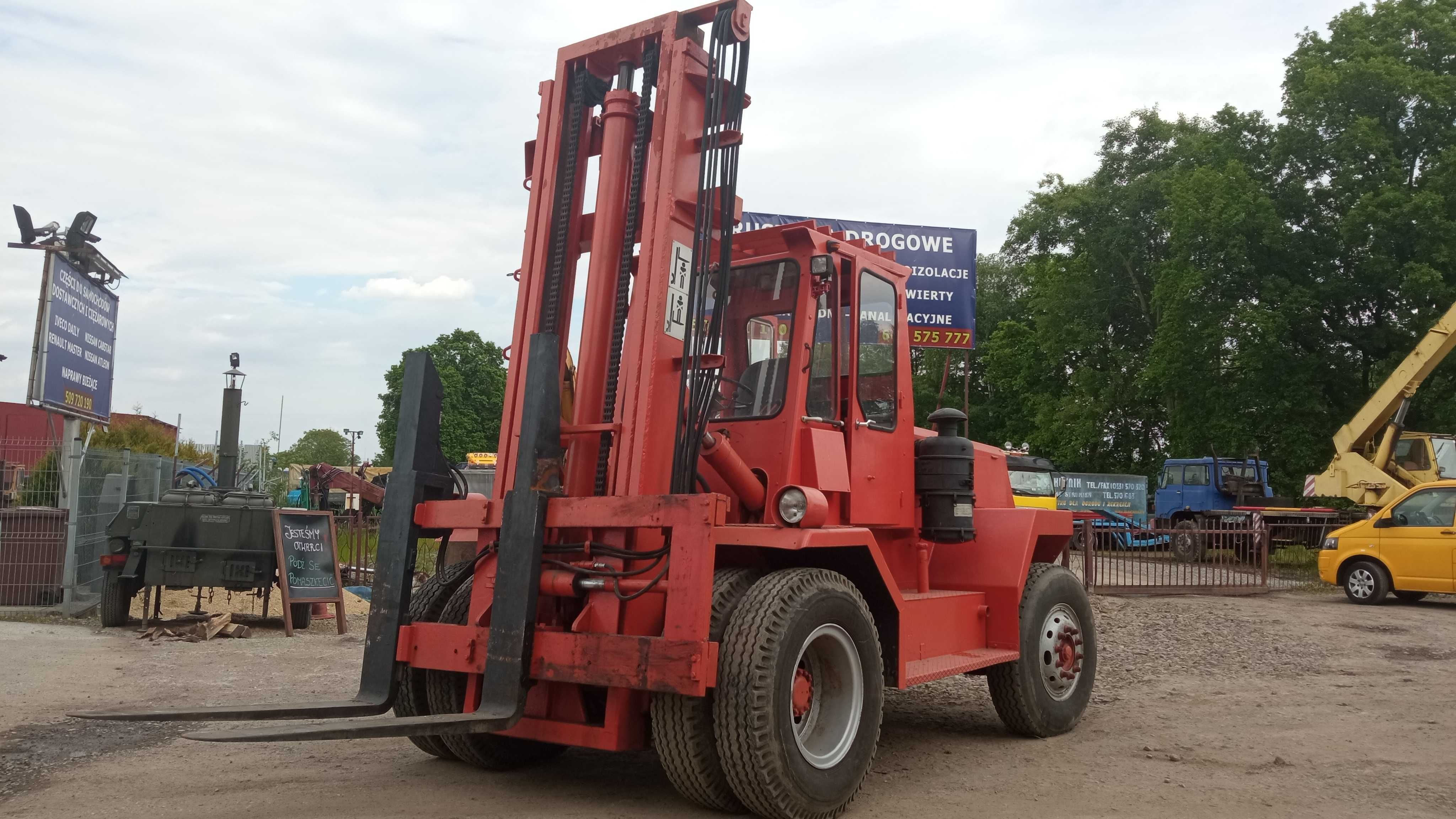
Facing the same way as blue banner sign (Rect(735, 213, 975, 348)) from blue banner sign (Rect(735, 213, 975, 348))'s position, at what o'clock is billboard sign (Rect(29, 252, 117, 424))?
The billboard sign is roughly at 3 o'clock from the blue banner sign.

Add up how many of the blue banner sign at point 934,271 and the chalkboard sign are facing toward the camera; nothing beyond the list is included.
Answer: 2

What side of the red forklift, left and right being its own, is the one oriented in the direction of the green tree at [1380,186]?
back

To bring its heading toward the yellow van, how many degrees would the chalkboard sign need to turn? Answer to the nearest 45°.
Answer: approximately 90° to its left

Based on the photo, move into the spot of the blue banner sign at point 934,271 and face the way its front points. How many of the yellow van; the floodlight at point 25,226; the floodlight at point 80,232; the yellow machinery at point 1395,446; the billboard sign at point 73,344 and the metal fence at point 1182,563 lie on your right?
3

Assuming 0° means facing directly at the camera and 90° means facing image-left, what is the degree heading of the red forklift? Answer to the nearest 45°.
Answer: approximately 45°

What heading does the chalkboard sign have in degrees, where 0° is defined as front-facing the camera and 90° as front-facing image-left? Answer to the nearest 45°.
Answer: approximately 0°

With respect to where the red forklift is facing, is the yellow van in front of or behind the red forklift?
behind

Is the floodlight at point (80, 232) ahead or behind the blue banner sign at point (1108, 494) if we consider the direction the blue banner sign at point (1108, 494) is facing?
ahead

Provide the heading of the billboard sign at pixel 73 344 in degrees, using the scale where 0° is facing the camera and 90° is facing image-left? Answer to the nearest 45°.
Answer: approximately 315°
